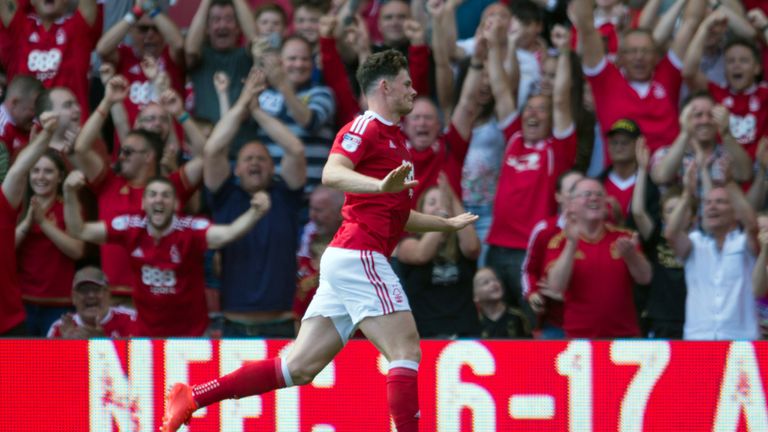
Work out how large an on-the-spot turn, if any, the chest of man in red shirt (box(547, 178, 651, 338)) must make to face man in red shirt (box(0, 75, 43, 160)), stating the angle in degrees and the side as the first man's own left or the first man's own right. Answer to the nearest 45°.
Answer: approximately 90° to the first man's own right

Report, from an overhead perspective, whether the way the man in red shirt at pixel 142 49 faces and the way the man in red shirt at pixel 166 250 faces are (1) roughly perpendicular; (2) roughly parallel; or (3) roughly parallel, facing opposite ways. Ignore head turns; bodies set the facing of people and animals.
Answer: roughly parallel

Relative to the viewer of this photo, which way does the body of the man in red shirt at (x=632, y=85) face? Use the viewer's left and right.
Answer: facing the viewer

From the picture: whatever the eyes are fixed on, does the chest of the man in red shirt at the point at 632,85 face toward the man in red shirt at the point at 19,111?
no

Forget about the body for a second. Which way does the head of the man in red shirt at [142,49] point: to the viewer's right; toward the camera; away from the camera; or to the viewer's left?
toward the camera

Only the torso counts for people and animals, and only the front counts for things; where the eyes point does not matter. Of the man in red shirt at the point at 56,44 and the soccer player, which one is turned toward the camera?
the man in red shirt

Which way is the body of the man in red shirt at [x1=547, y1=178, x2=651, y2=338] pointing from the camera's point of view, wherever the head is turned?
toward the camera

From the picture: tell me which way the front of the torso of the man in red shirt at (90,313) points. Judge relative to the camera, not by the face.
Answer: toward the camera

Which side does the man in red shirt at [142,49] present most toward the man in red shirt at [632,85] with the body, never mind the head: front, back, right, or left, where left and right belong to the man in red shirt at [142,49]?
left

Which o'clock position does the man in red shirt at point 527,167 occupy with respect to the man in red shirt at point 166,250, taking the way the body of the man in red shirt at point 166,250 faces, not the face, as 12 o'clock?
the man in red shirt at point 527,167 is roughly at 9 o'clock from the man in red shirt at point 166,250.

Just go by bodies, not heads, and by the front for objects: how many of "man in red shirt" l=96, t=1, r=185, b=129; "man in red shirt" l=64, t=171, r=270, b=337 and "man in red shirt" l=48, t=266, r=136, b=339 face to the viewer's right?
0

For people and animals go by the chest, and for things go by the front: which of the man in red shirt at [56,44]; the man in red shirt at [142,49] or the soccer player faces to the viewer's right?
the soccer player

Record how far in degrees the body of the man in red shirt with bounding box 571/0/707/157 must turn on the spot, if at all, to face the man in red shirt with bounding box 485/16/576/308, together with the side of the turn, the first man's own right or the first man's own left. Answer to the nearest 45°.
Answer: approximately 45° to the first man's own right

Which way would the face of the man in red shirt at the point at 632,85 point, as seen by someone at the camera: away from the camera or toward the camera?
toward the camera

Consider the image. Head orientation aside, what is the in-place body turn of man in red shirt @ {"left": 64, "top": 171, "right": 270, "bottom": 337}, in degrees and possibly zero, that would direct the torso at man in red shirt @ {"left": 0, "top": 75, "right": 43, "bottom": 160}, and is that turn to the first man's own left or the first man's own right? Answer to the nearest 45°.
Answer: approximately 135° to the first man's own right

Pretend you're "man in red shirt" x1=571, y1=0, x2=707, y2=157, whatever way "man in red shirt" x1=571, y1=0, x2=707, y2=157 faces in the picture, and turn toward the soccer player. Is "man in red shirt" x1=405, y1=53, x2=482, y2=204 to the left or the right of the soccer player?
right

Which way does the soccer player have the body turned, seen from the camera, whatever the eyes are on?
to the viewer's right

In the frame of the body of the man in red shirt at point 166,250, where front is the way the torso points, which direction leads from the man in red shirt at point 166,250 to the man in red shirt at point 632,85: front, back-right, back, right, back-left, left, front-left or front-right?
left
